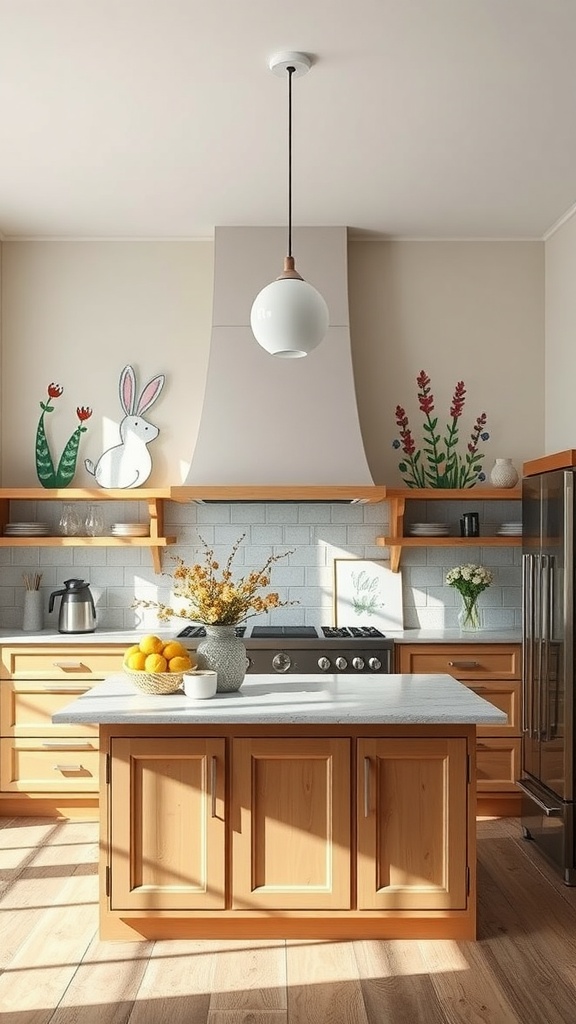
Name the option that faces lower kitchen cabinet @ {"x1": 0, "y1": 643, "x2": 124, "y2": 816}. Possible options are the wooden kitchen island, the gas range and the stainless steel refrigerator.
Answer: the stainless steel refrigerator

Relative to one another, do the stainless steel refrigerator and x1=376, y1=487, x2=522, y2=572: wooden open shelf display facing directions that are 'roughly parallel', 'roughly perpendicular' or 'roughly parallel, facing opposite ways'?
roughly perpendicular

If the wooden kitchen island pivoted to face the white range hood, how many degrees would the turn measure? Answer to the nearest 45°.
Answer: approximately 180°

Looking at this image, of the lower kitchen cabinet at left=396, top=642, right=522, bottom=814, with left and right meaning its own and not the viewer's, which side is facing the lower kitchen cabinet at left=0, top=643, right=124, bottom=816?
right

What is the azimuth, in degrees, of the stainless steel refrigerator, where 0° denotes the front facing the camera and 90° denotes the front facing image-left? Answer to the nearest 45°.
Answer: approximately 90°

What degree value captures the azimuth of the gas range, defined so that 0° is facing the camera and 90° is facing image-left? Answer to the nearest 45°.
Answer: approximately 0°

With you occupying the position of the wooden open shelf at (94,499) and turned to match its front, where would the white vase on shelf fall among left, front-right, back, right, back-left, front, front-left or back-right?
left

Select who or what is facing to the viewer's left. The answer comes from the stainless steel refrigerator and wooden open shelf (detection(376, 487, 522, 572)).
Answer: the stainless steel refrigerator

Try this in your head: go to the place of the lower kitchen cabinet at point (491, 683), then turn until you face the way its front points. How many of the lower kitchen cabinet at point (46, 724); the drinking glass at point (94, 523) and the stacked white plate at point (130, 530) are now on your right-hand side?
3

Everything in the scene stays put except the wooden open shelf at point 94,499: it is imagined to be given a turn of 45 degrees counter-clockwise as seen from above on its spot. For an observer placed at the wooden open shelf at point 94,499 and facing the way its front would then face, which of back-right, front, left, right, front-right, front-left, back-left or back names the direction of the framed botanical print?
front-left

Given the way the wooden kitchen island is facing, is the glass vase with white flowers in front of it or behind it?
behind

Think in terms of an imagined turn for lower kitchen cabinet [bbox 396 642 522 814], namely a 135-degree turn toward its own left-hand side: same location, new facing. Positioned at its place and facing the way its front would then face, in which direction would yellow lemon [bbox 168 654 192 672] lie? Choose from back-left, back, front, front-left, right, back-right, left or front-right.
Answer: back
